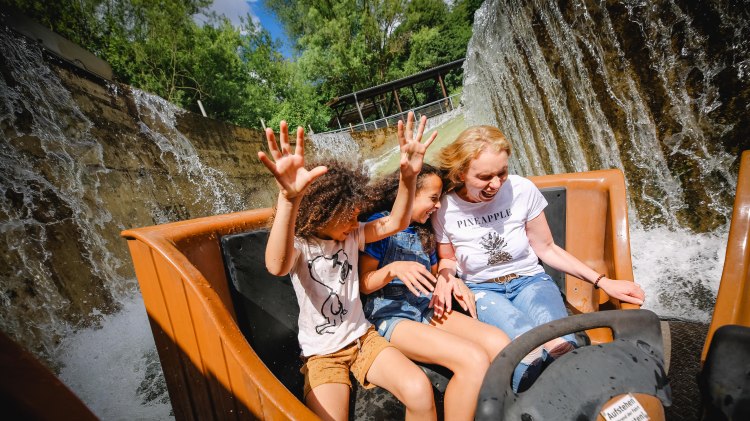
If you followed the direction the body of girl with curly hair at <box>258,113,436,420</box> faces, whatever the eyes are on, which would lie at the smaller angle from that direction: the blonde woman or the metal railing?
the blonde woman

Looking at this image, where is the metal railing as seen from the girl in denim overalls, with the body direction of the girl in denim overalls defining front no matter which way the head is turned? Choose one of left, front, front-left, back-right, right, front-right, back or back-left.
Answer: back-left

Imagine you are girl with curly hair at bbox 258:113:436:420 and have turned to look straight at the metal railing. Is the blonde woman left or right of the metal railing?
right

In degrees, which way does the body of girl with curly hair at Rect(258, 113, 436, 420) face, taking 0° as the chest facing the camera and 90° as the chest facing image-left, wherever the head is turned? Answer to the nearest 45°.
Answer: approximately 315°

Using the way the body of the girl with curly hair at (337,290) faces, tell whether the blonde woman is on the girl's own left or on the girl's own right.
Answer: on the girl's own left
